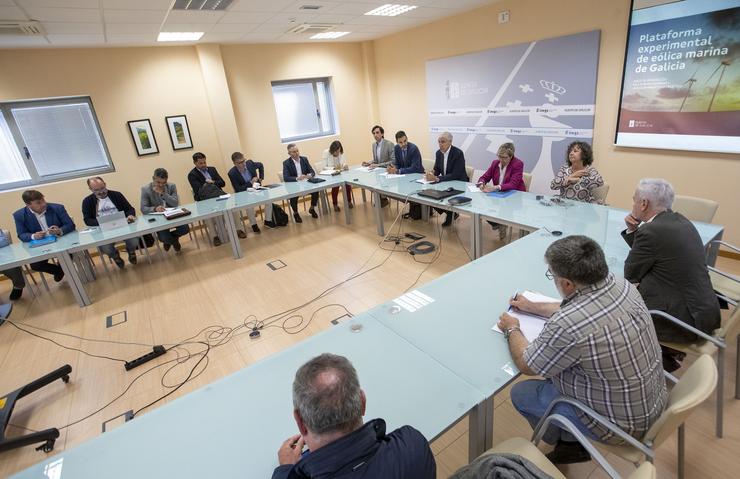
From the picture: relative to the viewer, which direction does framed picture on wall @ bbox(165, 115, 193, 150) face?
toward the camera

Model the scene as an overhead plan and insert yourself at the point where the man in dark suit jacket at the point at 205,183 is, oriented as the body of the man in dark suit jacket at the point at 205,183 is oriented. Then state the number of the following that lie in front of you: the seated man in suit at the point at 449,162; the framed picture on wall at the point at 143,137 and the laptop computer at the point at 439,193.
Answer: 2

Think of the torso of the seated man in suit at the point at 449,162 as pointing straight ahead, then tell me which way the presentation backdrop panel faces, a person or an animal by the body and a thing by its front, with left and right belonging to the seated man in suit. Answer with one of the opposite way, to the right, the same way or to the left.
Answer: the same way

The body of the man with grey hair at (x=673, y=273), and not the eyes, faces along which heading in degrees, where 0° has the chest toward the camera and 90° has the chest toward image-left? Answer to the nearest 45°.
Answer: approximately 135°

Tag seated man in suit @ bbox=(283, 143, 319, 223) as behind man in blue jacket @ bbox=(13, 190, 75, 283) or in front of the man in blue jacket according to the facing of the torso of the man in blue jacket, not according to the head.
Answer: in front

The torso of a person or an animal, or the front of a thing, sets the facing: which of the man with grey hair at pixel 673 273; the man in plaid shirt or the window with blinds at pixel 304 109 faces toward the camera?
the window with blinds

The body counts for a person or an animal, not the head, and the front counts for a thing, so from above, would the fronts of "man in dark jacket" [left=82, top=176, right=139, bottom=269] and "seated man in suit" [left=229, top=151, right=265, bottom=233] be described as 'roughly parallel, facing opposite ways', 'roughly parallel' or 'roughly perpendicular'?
roughly parallel

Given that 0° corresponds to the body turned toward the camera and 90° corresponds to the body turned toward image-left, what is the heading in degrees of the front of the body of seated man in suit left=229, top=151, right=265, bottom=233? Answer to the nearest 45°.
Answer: approximately 315°

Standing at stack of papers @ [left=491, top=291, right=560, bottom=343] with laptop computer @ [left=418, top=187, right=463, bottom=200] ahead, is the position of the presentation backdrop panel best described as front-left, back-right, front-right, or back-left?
front-right

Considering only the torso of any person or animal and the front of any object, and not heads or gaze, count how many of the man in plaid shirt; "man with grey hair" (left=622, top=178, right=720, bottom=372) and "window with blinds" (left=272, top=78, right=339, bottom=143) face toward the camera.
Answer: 1

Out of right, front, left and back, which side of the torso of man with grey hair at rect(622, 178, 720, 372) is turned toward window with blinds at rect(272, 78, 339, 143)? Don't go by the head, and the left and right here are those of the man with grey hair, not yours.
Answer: front

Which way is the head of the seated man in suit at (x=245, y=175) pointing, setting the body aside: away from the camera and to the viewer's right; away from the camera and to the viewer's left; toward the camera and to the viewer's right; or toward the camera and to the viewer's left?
toward the camera and to the viewer's right

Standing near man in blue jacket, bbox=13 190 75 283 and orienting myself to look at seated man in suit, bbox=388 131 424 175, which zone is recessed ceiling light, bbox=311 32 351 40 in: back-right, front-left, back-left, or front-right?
front-left

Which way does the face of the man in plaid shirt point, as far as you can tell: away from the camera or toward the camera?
away from the camera

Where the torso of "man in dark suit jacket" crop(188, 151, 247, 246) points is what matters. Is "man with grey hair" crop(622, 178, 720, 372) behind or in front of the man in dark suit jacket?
in front

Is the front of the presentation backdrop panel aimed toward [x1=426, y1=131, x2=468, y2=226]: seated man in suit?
yes

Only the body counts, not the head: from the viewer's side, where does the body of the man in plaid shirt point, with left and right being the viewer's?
facing away from the viewer and to the left of the viewer

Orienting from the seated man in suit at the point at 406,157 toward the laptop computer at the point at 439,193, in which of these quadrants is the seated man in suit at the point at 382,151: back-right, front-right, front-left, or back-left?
back-right

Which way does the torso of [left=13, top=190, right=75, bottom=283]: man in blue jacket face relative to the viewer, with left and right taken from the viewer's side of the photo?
facing the viewer and to the right of the viewer
